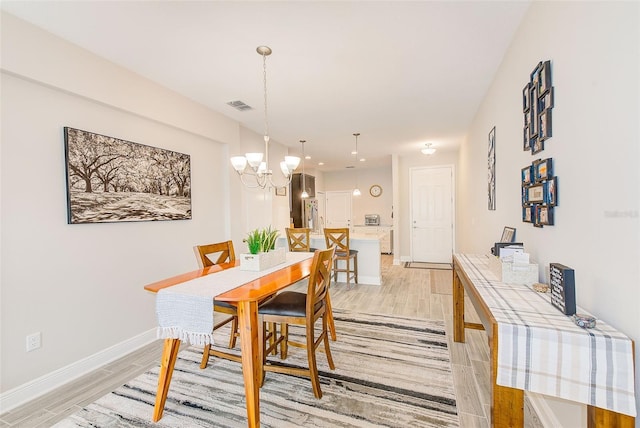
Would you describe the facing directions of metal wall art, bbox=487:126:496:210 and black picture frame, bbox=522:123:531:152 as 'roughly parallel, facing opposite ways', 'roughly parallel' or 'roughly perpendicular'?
roughly parallel

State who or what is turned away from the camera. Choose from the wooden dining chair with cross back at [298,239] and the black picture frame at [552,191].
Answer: the wooden dining chair with cross back

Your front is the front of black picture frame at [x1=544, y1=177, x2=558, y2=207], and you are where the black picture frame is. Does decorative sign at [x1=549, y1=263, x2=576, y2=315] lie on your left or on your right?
on your left

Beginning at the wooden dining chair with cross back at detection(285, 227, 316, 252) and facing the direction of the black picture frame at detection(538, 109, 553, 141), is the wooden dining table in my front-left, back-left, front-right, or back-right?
front-right

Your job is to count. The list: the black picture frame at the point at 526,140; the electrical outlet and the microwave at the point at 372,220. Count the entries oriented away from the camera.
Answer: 0

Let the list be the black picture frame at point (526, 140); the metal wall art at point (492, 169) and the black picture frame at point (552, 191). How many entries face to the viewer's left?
3

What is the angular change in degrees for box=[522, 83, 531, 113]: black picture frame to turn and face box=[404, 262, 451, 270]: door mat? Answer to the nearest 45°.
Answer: approximately 45° to its right

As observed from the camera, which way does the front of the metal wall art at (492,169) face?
facing to the left of the viewer

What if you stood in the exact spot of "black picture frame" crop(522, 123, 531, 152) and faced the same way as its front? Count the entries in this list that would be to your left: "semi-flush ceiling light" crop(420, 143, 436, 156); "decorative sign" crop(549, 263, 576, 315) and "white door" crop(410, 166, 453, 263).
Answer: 1

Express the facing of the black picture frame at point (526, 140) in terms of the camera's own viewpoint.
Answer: facing to the left of the viewer

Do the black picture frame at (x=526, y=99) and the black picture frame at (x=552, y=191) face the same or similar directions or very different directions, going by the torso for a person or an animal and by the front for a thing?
same or similar directions

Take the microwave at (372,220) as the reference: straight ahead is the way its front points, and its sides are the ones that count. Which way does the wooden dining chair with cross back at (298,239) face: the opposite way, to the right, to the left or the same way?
the opposite way

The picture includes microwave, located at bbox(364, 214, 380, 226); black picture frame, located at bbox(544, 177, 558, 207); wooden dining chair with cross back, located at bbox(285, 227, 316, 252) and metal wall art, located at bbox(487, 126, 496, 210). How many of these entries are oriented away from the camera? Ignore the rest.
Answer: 1

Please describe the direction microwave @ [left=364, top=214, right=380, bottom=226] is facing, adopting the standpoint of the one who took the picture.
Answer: facing the viewer

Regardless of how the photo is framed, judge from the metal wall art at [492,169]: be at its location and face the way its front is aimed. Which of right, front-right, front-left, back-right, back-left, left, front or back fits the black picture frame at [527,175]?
left

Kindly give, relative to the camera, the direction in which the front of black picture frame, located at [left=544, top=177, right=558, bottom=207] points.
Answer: facing to the left of the viewer

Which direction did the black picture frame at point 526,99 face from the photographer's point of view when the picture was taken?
facing to the left of the viewer
